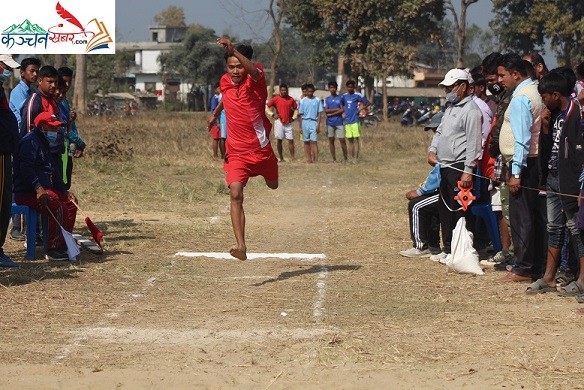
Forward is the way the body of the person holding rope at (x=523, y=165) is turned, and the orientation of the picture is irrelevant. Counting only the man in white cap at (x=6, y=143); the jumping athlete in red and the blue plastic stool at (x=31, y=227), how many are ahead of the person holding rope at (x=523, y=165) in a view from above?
3

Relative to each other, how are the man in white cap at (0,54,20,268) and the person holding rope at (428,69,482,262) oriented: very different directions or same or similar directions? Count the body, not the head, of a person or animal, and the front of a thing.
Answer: very different directions

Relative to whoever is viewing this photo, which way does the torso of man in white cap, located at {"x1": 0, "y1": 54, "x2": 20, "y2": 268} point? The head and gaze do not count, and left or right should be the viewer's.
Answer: facing to the right of the viewer

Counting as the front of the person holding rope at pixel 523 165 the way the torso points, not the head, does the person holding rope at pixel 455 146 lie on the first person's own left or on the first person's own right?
on the first person's own right

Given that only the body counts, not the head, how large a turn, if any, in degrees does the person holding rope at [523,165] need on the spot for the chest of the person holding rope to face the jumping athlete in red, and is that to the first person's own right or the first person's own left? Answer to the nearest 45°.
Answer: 0° — they already face them

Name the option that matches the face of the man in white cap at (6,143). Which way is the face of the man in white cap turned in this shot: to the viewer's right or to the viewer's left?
to the viewer's right

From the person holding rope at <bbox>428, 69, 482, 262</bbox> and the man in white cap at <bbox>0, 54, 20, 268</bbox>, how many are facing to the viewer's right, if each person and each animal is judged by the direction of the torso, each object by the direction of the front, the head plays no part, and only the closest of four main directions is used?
1

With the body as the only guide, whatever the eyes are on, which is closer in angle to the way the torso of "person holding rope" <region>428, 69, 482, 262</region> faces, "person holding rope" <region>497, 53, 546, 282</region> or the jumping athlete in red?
the jumping athlete in red

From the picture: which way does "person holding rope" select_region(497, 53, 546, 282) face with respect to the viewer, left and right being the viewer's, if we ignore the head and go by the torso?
facing to the left of the viewer

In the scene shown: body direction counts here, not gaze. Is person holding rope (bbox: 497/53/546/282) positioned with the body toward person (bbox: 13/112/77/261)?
yes

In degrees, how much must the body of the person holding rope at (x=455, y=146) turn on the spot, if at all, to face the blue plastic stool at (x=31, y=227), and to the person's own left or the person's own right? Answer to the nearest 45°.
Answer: approximately 45° to the person's own right

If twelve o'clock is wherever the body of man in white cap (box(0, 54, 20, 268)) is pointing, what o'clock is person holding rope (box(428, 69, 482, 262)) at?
The person holding rope is roughly at 12 o'clock from the man in white cap.

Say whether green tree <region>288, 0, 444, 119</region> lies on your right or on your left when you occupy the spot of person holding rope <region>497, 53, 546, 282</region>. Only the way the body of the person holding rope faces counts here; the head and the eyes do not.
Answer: on your right

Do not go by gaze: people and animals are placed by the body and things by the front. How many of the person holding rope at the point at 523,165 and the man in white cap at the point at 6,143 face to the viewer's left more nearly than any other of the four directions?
1

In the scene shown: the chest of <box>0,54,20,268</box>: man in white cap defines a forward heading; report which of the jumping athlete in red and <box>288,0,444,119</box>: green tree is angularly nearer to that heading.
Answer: the jumping athlete in red
